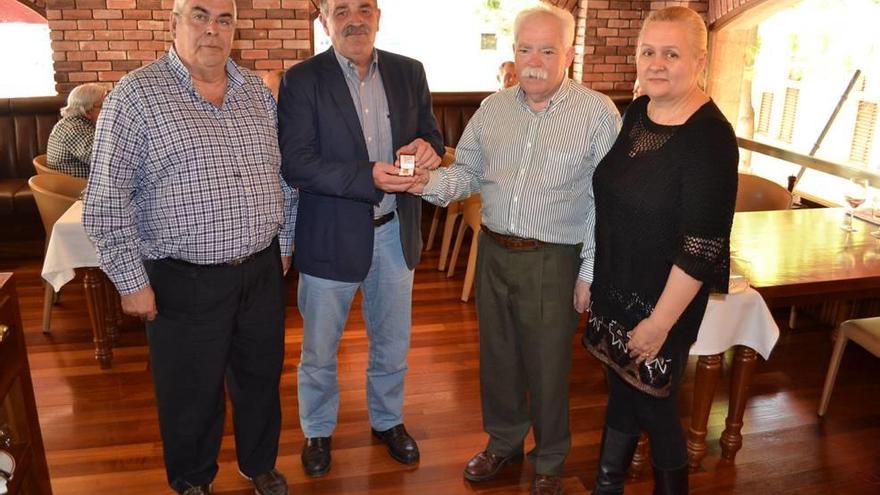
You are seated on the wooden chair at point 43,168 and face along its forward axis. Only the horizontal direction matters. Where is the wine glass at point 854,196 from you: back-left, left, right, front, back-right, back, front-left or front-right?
right

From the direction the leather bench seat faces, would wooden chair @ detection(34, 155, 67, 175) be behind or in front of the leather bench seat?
in front

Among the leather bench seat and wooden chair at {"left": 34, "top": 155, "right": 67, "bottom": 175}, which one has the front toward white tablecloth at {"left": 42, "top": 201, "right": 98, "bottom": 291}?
the leather bench seat

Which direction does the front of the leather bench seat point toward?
toward the camera

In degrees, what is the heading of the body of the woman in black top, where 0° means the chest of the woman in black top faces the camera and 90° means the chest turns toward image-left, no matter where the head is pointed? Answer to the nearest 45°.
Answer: approximately 45°

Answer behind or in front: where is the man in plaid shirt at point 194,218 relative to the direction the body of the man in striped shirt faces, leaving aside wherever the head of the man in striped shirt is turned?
in front

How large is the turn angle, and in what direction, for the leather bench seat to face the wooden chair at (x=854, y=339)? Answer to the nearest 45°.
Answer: approximately 45° to its left

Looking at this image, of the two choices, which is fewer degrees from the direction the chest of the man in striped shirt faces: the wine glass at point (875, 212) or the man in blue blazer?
the man in blue blazer

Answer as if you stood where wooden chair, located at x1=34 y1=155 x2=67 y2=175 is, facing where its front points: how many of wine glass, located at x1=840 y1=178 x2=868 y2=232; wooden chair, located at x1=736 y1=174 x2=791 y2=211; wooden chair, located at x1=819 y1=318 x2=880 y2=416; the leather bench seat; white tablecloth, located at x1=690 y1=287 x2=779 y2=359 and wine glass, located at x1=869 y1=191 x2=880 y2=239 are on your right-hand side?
5

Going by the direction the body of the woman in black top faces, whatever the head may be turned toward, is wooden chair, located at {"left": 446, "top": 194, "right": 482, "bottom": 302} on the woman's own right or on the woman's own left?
on the woman's own right

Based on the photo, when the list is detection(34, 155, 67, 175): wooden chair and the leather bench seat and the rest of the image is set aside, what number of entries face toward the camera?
1

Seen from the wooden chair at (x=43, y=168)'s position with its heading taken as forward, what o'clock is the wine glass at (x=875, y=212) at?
The wine glass is roughly at 3 o'clock from the wooden chair.

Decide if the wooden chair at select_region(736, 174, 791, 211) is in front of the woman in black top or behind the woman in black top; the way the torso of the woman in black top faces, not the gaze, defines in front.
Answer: behind

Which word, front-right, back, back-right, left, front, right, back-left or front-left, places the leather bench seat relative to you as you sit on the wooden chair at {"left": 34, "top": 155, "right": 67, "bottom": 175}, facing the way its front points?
front-left

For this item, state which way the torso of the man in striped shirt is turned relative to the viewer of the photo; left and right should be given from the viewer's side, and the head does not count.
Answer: facing the viewer and to the left of the viewer
